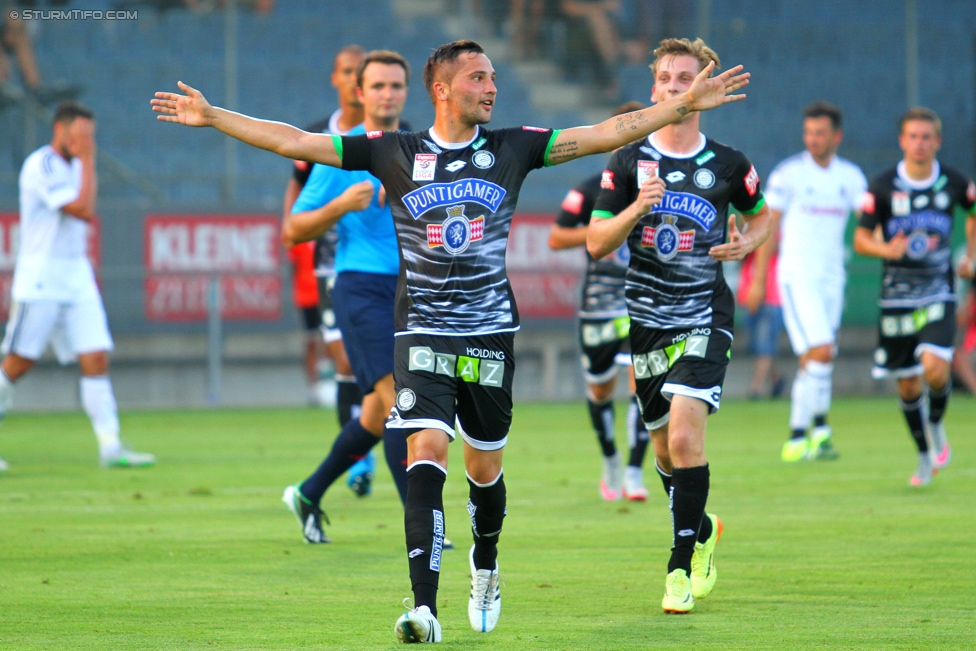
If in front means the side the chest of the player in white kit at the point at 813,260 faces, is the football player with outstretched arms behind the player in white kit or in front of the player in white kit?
in front

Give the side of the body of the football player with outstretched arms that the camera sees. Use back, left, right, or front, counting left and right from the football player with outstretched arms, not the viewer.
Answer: front

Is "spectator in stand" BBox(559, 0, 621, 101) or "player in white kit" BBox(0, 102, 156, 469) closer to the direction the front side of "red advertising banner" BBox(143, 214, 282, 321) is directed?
the player in white kit

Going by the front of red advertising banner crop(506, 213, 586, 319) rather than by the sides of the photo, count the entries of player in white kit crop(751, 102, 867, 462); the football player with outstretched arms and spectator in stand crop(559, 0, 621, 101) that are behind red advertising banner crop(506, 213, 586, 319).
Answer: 1

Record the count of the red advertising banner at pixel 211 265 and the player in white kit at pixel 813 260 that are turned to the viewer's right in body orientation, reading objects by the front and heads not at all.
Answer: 0

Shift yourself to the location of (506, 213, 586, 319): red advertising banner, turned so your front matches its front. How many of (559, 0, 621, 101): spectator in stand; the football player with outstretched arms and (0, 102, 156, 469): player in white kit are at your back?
1

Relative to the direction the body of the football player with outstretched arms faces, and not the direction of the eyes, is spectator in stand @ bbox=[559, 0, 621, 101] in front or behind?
behind

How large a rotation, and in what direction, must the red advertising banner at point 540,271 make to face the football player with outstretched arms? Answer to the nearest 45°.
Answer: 0° — it already faces them

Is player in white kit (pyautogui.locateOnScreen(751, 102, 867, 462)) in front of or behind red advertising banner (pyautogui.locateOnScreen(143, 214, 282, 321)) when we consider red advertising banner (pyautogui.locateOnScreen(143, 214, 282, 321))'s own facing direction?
in front

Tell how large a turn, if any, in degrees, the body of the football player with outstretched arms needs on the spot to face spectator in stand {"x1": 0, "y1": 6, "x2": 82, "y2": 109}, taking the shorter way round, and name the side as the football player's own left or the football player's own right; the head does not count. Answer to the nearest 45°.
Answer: approximately 135° to the football player's own right

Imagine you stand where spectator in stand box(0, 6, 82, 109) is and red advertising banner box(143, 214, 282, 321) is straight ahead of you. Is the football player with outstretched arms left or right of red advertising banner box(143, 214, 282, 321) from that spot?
right

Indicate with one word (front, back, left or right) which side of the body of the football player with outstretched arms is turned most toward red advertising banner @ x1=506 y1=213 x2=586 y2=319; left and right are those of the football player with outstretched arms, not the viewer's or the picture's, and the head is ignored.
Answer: back

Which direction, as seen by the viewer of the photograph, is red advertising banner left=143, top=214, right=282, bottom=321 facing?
facing the viewer

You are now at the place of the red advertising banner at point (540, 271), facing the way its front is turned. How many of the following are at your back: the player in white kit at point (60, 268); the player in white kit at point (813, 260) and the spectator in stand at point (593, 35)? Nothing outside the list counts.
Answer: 1

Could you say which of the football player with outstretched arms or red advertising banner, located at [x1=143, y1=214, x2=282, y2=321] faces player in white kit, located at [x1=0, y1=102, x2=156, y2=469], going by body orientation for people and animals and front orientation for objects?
the red advertising banner

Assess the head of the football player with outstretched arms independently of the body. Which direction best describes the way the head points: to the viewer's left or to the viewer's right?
to the viewer's right

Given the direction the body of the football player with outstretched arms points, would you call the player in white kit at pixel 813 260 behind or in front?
behind
